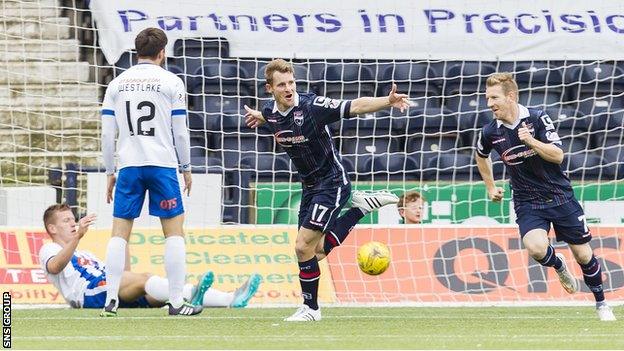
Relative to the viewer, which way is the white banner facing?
toward the camera

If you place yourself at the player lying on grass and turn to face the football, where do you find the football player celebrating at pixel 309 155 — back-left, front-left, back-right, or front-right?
front-right

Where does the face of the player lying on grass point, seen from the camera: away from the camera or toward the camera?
toward the camera

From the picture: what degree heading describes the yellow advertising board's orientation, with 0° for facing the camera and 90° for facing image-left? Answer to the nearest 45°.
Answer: approximately 0°

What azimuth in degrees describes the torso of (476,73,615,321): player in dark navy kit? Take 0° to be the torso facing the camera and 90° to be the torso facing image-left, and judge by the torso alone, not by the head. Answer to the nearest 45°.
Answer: approximately 45°

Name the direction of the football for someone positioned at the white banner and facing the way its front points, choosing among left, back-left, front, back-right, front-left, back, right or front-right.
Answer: front

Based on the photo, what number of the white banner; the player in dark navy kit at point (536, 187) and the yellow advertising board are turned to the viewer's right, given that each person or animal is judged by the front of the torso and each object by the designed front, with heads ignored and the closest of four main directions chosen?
0

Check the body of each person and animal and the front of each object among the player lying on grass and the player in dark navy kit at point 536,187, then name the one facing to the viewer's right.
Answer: the player lying on grass

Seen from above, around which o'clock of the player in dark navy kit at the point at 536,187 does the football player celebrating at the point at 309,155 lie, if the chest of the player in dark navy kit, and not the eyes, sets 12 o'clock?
The football player celebrating is roughly at 1 o'clock from the player in dark navy kit.

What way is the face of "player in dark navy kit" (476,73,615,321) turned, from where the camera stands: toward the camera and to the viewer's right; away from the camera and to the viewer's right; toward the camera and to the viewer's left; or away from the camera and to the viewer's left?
toward the camera and to the viewer's left
